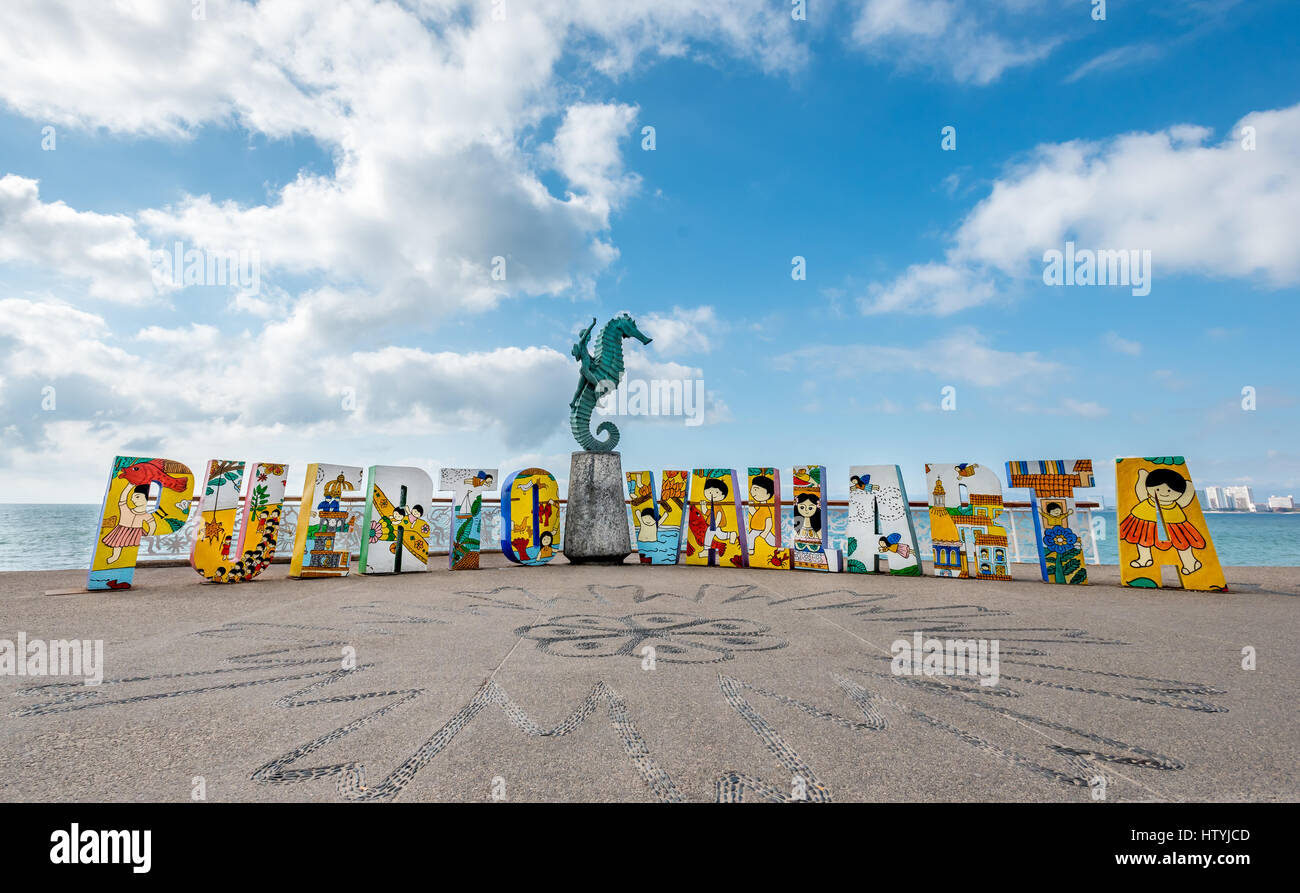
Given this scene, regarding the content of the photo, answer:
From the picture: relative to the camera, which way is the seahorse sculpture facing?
to the viewer's right
